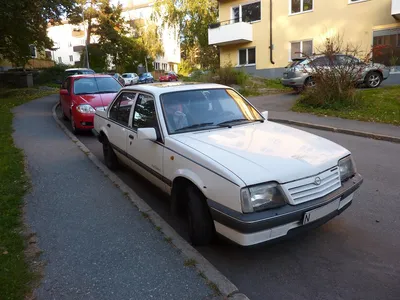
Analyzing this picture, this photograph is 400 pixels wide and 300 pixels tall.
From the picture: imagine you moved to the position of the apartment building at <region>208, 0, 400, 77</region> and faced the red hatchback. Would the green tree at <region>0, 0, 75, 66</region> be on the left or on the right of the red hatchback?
right

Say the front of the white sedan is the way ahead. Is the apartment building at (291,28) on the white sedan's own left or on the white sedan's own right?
on the white sedan's own left

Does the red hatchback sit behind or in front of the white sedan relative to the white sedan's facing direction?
behind

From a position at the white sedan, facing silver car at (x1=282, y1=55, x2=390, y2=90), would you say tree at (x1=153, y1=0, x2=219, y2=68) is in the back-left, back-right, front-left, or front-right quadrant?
front-left

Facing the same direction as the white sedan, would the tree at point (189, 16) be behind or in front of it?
behind

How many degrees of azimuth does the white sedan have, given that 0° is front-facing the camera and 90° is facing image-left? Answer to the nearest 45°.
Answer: approximately 315°

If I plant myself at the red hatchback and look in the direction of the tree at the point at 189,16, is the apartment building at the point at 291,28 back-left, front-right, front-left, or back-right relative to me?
front-right

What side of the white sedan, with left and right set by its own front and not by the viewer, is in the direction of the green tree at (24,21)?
back
